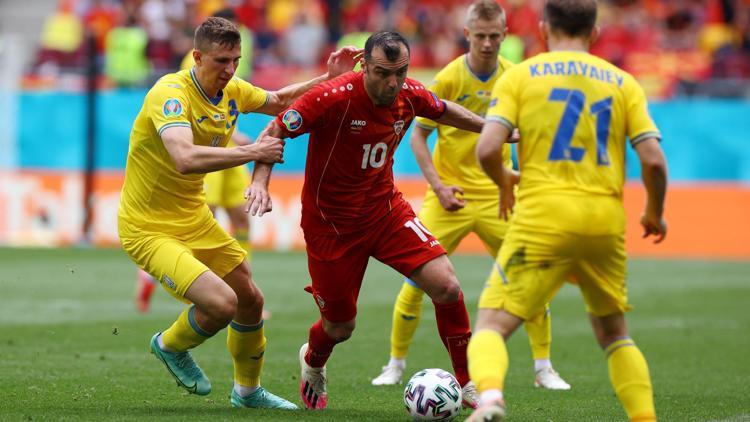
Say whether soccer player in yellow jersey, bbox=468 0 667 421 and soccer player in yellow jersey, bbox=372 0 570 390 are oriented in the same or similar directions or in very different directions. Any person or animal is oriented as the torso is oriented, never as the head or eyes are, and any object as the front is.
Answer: very different directions

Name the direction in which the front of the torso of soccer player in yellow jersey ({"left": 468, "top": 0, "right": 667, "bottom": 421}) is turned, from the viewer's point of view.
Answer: away from the camera

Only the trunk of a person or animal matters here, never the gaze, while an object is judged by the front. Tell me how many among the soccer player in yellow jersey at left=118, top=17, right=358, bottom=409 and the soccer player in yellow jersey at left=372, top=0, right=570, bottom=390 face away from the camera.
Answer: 0

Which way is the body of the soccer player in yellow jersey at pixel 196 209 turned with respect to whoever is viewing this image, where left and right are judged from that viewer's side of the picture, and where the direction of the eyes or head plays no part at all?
facing the viewer and to the right of the viewer

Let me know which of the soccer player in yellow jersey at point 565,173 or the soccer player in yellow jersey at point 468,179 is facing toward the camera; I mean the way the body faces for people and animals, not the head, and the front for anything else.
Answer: the soccer player in yellow jersey at point 468,179

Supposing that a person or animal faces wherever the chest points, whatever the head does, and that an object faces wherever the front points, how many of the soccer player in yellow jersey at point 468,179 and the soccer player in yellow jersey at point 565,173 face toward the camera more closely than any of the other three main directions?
1

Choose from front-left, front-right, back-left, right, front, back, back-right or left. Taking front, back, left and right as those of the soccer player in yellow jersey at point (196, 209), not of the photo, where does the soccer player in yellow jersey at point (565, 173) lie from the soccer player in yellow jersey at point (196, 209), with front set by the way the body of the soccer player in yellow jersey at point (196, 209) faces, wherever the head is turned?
front

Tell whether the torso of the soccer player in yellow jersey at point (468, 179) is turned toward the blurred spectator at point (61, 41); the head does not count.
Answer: no

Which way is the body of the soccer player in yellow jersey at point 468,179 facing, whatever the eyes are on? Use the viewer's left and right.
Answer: facing the viewer

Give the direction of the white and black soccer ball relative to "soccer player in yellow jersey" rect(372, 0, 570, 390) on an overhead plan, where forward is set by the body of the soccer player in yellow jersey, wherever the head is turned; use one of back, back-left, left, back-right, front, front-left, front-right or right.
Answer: front
